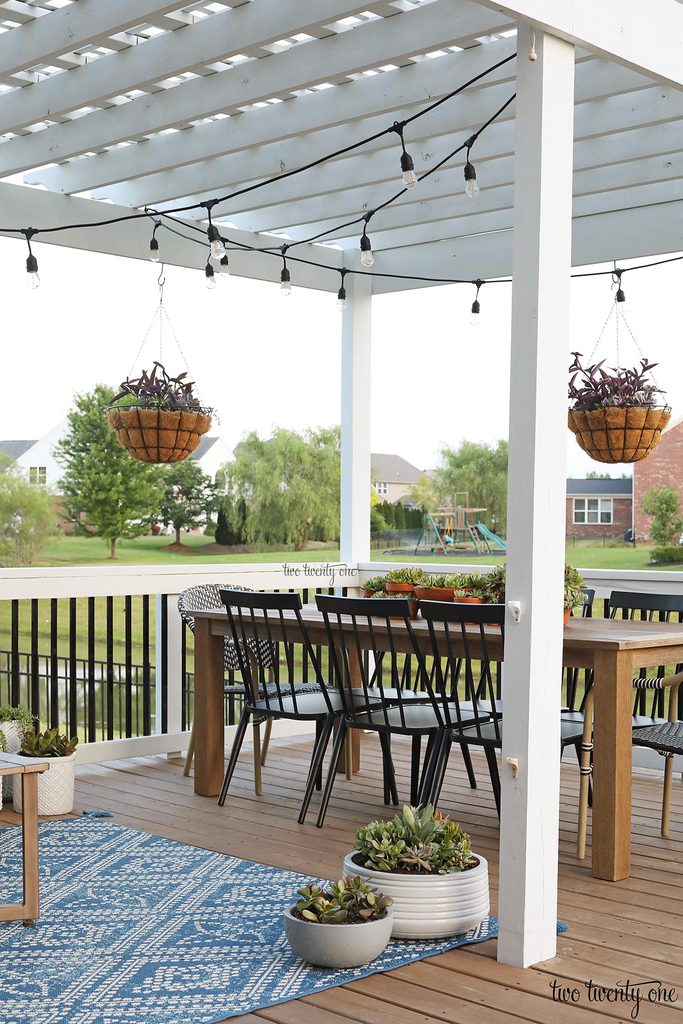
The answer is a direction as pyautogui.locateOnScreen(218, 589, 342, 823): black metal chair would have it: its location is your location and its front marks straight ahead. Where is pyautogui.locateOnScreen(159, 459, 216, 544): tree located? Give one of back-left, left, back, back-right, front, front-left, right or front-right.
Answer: front-left

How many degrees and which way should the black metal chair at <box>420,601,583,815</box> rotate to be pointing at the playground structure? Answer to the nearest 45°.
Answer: approximately 45° to its left

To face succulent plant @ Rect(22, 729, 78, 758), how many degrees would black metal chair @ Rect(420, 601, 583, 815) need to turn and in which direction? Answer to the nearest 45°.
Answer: approximately 135° to its left

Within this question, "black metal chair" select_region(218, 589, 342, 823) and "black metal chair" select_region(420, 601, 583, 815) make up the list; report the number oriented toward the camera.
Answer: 0

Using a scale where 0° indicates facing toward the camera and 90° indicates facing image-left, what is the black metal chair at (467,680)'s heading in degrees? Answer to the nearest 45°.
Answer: approximately 225°

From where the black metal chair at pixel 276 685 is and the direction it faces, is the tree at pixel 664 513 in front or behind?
in front

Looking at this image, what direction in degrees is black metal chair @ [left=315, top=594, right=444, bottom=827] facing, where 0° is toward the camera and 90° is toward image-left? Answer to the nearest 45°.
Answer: approximately 225°

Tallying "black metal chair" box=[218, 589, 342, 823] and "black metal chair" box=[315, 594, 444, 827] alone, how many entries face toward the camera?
0

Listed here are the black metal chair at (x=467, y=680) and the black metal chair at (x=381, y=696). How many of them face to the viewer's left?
0

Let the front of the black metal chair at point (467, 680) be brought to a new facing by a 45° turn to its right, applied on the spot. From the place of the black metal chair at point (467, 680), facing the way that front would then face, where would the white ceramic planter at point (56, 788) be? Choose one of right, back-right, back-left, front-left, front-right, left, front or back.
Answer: back

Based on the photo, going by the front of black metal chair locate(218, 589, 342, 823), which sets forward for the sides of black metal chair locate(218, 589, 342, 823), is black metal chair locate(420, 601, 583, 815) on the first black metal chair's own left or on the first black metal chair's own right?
on the first black metal chair's own right

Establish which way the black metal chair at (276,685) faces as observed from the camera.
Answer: facing away from the viewer and to the right of the viewer

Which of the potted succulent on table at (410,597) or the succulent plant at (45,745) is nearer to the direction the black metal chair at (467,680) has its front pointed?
the potted succulent on table
